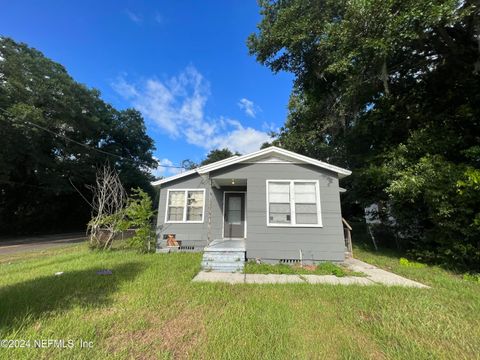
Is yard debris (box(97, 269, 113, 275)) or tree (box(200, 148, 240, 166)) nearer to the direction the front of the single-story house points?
the yard debris

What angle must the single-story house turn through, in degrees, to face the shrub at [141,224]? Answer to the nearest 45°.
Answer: approximately 90° to its right

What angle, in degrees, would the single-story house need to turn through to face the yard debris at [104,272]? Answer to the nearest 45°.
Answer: approximately 90° to its right

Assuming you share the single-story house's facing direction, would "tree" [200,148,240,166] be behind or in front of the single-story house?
behind

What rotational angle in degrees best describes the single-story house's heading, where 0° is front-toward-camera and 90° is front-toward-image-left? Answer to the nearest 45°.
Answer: approximately 0°
